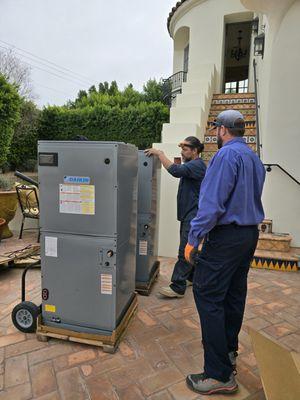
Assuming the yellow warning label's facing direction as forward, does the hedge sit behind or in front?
behind

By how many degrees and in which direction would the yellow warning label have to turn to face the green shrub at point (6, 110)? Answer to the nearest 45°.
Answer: approximately 180°

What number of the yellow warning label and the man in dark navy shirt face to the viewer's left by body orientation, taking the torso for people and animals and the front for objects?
1

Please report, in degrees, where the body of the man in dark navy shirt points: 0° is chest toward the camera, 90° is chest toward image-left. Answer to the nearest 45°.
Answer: approximately 90°

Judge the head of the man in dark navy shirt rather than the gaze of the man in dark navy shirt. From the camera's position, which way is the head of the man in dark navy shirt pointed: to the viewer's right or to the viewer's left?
to the viewer's left

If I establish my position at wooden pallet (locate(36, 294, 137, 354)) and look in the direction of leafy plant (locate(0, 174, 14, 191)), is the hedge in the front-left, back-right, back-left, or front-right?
front-right

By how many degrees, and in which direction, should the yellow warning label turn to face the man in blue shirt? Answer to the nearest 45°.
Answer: approximately 45° to its left

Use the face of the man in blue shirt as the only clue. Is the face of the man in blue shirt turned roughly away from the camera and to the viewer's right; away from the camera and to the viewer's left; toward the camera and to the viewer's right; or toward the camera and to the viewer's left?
away from the camera and to the viewer's left

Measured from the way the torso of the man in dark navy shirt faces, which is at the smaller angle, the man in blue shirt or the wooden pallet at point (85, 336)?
the wooden pallet

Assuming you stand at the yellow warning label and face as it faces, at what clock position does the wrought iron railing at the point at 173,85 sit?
The wrought iron railing is roughly at 7 o'clock from the yellow warning label.

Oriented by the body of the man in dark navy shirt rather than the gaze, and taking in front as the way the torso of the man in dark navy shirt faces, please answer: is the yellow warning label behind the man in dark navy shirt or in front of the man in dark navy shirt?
in front

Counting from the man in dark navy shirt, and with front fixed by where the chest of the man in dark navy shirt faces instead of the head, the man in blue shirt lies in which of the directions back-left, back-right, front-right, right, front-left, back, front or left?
left

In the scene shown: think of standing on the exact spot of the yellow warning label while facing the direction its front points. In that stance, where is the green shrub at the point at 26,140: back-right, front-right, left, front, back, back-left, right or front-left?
back

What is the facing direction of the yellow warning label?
toward the camera

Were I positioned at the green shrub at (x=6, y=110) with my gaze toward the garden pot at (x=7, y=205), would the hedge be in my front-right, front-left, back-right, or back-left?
back-left
